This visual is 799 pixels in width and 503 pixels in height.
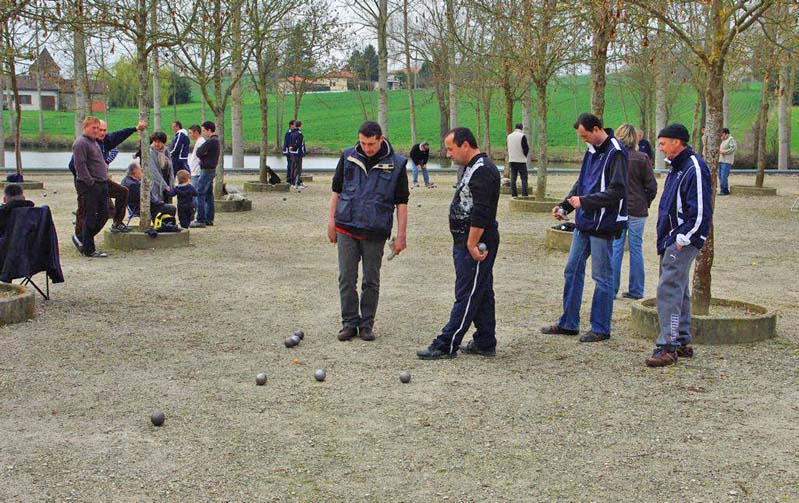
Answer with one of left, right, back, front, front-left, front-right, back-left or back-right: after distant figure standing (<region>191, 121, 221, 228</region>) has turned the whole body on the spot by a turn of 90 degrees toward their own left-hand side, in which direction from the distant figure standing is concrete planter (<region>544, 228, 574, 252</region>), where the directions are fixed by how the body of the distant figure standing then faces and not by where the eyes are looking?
front-left

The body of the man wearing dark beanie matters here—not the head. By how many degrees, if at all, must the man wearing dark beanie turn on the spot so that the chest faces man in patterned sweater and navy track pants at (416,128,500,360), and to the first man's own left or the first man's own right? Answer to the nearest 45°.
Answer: approximately 45° to the first man's own right

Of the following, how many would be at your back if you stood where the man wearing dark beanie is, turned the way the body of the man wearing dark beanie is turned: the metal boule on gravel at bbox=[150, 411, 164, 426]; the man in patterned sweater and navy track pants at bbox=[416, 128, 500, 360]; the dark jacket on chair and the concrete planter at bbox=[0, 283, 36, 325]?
0

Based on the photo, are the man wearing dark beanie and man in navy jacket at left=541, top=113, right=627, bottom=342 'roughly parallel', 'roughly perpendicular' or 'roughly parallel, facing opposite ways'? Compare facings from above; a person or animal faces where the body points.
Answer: roughly parallel

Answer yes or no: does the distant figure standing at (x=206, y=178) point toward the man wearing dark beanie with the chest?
no

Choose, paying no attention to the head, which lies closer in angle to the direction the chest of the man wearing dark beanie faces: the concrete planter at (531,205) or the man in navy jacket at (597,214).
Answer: the man in navy jacket

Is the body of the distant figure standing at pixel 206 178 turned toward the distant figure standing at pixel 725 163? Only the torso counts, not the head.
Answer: no

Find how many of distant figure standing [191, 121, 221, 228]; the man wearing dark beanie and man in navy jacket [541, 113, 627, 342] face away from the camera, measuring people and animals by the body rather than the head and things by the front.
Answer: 0

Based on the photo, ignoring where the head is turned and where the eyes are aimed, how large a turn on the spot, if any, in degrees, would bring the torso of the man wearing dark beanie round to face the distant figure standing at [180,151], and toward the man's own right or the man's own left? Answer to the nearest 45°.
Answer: approximately 90° to the man's own right

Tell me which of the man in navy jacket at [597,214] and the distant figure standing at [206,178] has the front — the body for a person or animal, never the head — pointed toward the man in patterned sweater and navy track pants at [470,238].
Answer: the man in navy jacket

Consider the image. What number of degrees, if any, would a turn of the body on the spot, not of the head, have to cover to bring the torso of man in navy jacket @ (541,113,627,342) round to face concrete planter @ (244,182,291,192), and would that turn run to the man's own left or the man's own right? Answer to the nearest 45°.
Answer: approximately 90° to the man's own right

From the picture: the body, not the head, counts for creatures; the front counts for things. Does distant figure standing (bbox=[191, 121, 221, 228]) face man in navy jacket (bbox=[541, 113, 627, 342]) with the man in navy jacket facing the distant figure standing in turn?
no

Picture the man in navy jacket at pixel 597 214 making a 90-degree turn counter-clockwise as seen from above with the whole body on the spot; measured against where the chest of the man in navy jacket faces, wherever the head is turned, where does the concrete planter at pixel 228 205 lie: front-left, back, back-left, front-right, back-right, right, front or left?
back

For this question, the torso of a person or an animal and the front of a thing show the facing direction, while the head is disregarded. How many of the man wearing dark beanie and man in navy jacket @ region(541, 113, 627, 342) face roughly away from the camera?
0

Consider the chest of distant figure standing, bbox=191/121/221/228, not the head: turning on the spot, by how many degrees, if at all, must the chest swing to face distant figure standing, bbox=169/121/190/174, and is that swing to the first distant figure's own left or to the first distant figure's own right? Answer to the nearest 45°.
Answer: approximately 45° to the first distant figure's own right

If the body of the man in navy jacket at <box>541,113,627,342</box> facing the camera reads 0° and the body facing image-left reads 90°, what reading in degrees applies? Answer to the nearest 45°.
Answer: approximately 45°

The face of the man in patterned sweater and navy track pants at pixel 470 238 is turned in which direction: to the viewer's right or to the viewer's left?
to the viewer's left
